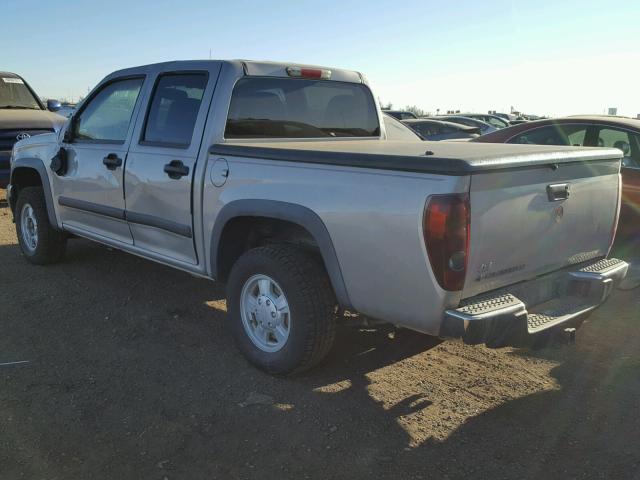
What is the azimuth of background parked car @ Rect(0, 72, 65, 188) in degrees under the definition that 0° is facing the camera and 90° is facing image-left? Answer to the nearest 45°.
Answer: approximately 0°

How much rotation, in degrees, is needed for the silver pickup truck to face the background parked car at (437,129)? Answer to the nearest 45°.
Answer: approximately 45° to its right

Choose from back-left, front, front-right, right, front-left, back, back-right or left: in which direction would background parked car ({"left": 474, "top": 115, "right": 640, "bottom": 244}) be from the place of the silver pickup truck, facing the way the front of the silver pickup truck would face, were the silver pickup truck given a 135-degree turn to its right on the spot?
front-left

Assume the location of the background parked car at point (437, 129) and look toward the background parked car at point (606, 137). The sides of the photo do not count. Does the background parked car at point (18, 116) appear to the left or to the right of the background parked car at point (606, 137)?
right

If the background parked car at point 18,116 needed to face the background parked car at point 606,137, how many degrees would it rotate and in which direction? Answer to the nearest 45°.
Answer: approximately 45° to its left

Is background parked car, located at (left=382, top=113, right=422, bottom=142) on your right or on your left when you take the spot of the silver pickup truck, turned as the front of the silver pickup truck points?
on your right

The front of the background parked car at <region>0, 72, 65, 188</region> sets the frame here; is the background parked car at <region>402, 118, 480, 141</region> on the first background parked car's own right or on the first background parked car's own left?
on the first background parked car's own left

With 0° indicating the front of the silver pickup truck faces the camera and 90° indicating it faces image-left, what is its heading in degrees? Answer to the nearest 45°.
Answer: approximately 135°
